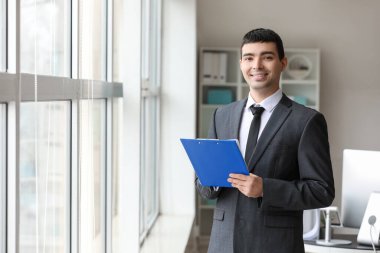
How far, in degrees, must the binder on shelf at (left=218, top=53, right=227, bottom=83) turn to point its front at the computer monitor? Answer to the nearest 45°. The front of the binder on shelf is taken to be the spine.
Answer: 0° — it already faces it

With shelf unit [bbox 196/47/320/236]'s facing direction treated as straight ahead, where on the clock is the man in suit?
The man in suit is roughly at 12 o'clock from the shelf unit.

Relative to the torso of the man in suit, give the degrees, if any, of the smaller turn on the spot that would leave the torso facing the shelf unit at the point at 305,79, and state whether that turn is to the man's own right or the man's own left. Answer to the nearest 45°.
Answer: approximately 135° to the man's own right

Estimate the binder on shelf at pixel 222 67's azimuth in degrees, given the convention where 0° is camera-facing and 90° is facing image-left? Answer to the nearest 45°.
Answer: approximately 0°

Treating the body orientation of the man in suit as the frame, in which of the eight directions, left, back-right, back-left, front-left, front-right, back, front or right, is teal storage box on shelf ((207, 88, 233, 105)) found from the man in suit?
back-right
